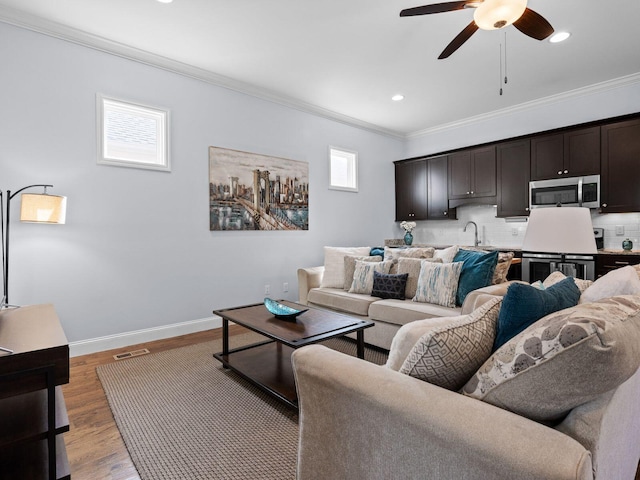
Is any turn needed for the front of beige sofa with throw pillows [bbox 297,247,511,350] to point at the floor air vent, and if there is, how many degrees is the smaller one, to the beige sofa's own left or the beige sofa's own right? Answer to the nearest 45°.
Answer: approximately 45° to the beige sofa's own right

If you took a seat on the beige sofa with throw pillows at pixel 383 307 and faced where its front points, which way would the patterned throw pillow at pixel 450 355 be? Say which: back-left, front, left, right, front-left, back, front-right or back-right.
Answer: front-left

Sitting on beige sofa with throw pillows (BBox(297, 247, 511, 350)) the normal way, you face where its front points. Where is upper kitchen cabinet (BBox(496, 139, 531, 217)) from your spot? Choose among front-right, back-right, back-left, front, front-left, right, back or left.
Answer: back

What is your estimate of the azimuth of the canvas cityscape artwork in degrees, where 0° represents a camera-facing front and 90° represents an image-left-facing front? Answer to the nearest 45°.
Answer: approximately 315°

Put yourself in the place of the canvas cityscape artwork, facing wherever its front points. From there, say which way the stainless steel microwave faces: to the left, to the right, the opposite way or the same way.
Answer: to the right

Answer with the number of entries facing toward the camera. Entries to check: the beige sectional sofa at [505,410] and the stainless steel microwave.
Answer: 1

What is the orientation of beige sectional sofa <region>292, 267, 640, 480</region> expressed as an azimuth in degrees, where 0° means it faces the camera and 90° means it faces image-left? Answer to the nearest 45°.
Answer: approximately 135°

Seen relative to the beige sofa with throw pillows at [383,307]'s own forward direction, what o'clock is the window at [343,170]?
The window is roughly at 4 o'clock from the beige sofa with throw pillows.

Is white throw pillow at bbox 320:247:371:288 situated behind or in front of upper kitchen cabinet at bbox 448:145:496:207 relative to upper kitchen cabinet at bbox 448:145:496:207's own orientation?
in front

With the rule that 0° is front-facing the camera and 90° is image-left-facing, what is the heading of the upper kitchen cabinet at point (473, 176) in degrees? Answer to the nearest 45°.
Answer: approximately 45°

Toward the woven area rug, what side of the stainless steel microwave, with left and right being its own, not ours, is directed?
front

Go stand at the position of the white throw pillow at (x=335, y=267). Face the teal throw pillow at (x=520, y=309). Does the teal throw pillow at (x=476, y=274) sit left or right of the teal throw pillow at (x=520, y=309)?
left
